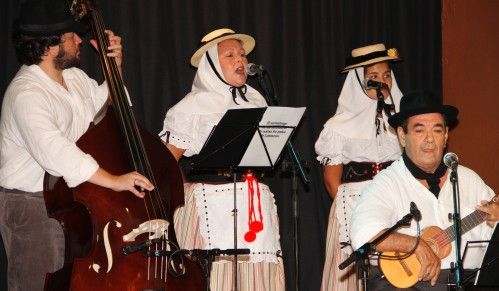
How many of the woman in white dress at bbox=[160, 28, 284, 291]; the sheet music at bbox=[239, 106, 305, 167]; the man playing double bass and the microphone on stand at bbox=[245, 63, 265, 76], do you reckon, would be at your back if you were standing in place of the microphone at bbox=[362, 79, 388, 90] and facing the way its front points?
0

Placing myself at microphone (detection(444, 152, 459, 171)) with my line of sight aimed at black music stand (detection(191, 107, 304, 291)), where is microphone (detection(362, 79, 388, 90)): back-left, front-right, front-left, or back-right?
front-right

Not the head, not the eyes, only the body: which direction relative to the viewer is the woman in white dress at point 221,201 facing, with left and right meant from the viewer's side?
facing the viewer and to the right of the viewer

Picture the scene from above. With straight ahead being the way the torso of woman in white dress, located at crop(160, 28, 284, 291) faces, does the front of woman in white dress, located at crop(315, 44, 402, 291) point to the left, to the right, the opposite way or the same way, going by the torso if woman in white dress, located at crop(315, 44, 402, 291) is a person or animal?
the same way

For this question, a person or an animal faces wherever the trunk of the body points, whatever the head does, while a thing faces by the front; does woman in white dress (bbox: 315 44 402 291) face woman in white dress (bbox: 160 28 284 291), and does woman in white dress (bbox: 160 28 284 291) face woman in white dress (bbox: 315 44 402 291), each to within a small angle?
no

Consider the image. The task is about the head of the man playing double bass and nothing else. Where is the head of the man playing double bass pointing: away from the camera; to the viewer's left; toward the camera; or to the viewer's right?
to the viewer's right

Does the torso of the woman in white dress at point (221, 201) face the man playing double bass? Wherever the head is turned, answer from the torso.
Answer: no

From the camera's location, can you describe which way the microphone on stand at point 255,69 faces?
facing to the left of the viewer

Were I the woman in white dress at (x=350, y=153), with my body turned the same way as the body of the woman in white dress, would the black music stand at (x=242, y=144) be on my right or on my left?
on my right

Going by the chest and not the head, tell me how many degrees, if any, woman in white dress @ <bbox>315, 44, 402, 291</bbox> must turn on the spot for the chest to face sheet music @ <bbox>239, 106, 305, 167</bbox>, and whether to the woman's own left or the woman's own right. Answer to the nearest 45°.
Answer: approximately 90° to the woman's own right

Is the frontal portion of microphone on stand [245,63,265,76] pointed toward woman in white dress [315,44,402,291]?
no

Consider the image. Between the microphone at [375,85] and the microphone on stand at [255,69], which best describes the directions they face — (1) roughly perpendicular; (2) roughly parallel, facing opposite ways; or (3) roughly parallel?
roughly parallel

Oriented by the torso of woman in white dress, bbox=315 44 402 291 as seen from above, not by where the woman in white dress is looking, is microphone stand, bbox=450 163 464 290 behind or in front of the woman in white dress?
in front
